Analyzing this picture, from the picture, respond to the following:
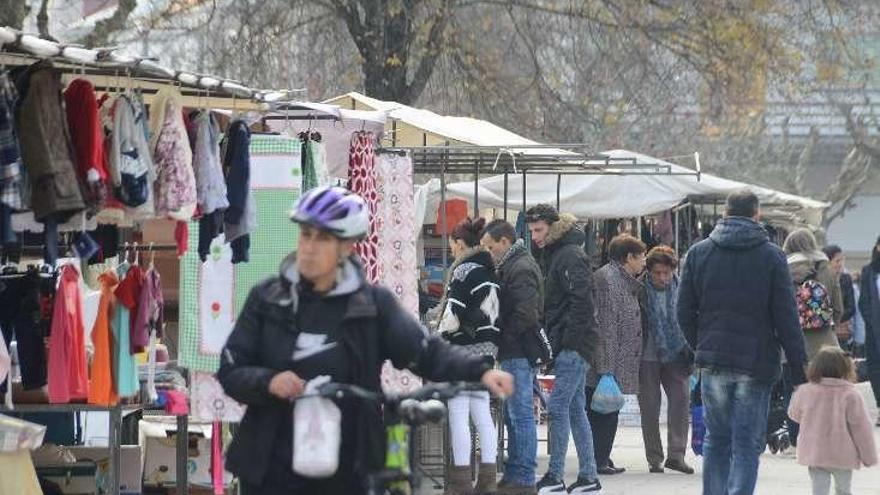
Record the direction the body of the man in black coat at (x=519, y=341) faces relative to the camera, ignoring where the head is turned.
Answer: to the viewer's left

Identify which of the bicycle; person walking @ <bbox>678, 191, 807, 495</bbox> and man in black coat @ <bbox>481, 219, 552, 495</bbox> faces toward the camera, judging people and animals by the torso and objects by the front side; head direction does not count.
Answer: the bicycle

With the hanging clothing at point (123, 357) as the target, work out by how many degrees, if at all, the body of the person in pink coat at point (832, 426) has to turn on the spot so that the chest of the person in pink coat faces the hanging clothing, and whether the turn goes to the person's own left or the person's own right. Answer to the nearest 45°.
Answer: approximately 135° to the person's own left

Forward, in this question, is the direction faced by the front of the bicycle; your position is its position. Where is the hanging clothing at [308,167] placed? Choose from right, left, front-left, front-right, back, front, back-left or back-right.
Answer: back

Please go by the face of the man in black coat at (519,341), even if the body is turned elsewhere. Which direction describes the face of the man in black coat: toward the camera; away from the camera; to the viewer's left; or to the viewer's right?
to the viewer's left

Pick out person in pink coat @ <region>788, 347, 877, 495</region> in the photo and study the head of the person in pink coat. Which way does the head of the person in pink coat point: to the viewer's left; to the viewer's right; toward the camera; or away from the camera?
away from the camera
